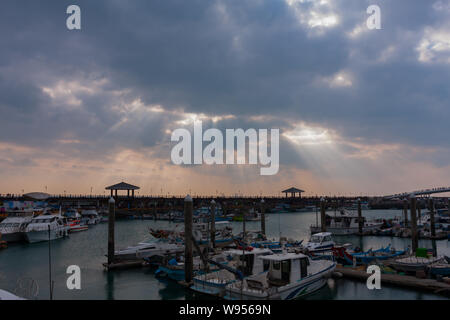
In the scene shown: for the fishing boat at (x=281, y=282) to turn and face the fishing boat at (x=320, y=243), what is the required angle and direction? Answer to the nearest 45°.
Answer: approximately 45° to its left
